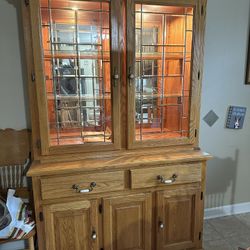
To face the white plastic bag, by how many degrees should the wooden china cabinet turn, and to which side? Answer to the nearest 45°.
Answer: approximately 90° to its right

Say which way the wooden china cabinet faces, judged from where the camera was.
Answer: facing the viewer
